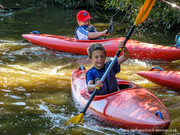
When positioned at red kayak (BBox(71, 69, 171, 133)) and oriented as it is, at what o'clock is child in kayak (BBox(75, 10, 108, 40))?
The child in kayak is roughly at 7 o'clock from the red kayak.

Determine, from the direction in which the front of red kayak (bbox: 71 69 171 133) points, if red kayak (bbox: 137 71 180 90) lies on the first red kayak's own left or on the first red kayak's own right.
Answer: on the first red kayak's own left

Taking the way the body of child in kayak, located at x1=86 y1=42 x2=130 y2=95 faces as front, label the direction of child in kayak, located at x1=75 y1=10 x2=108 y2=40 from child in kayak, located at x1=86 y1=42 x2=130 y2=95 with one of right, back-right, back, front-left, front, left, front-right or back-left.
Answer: back-left

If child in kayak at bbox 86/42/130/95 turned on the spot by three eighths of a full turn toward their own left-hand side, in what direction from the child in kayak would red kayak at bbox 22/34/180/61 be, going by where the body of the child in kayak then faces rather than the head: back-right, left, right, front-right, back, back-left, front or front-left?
front

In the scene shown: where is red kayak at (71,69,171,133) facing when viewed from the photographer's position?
facing the viewer and to the right of the viewer

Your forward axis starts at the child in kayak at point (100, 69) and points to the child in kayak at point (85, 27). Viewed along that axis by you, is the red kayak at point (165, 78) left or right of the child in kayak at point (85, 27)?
right

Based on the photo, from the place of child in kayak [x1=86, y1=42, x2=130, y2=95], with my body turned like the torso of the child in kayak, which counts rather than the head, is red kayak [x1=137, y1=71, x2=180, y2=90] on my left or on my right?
on my left

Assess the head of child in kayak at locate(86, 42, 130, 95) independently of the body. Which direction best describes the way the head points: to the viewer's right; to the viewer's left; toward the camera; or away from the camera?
toward the camera
